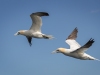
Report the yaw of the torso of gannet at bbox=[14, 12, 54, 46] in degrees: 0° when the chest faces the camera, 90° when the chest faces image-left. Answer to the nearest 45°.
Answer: approximately 90°
